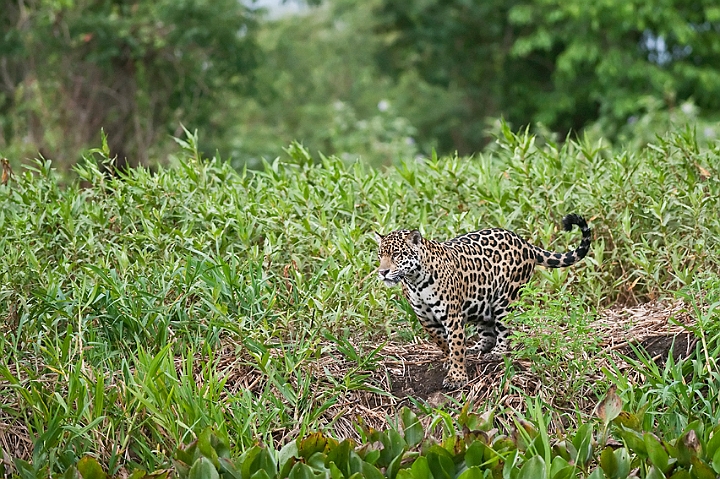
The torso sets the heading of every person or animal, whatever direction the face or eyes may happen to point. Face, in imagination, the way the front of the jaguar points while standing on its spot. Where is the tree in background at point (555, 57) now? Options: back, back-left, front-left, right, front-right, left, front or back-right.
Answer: back-right

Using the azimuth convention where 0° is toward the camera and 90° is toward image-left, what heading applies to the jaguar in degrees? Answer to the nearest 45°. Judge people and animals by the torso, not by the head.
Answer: approximately 45°
